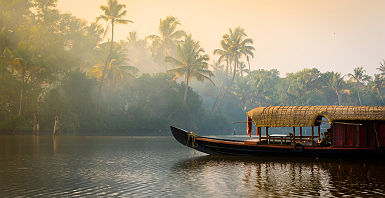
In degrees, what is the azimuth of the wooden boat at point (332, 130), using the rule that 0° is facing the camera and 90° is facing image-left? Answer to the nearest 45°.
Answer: approximately 90°
